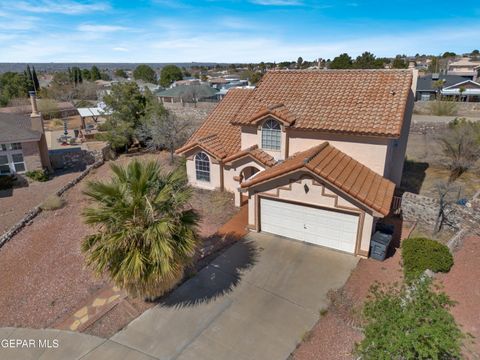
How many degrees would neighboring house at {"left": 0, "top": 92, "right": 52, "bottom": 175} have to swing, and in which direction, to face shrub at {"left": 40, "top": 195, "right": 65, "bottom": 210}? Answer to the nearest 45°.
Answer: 0° — it already faces it

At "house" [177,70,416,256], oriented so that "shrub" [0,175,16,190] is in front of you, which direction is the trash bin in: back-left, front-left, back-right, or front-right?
back-left

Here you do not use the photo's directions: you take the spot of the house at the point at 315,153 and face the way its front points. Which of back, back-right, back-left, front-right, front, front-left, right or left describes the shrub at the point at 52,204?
front-right

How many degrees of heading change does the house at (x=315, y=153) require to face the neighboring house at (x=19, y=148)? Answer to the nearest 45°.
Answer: approximately 45° to its right

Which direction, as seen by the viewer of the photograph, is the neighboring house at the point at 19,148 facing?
facing the viewer

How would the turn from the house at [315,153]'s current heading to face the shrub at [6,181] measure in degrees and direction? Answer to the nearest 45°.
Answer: approximately 45° to its right

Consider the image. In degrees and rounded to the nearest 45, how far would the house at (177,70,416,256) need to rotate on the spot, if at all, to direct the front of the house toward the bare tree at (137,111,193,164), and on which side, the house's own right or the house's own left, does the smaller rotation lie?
approximately 90° to the house's own right

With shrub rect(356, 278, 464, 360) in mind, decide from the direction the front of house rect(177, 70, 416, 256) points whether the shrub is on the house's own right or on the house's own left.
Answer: on the house's own left

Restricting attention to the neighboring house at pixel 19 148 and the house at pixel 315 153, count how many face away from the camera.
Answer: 0

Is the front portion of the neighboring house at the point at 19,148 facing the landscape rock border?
yes

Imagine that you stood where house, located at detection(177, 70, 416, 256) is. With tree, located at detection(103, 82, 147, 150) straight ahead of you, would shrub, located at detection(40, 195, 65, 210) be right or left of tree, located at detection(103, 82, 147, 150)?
left

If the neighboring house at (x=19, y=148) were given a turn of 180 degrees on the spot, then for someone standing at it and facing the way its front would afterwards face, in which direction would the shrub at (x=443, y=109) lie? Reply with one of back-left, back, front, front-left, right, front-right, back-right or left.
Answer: right

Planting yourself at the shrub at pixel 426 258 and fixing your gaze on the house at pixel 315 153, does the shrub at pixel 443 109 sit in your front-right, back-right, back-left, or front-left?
front-right

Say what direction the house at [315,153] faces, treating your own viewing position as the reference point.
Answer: facing the viewer and to the left of the viewer

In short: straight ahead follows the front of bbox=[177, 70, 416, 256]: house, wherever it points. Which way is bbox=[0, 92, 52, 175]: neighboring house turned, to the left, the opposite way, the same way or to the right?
the same way

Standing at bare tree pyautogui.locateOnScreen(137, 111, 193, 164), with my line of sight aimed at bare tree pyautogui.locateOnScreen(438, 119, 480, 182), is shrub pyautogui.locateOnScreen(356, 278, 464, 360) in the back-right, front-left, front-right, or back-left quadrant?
front-right

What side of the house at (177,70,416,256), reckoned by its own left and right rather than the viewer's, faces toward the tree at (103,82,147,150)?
right
